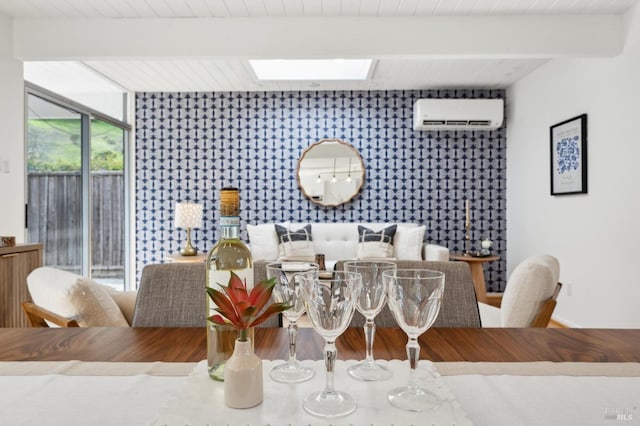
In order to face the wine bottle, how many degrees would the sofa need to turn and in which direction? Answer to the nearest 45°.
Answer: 0° — it already faces it

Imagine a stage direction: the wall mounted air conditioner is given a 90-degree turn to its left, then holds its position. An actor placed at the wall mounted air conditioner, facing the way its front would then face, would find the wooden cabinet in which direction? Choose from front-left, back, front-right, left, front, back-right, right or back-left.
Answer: back-right

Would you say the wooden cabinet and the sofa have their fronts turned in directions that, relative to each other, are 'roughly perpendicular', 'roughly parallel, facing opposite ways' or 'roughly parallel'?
roughly perpendicular

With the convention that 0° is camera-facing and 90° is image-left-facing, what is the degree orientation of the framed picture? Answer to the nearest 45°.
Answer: approximately 45°

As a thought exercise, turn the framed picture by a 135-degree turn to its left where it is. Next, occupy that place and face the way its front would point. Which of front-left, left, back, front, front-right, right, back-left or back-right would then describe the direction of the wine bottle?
right

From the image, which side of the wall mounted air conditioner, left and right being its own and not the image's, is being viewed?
front

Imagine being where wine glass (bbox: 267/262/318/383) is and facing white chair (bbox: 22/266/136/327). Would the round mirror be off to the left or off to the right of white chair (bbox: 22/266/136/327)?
right

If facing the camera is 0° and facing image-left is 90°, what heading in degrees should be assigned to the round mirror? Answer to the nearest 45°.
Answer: approximately 0°

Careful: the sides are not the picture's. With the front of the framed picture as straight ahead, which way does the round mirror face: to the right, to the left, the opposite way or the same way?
to the left

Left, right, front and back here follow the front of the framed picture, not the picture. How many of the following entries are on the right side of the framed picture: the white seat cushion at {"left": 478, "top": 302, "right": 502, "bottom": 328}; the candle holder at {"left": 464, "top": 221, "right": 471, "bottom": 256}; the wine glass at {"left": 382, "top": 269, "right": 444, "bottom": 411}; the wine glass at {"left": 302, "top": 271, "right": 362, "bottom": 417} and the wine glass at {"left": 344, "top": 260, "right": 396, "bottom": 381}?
1

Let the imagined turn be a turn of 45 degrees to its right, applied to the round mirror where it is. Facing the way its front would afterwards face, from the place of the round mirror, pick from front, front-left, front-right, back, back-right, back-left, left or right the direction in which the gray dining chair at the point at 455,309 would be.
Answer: front-left

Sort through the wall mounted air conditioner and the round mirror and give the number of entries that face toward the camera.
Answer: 2

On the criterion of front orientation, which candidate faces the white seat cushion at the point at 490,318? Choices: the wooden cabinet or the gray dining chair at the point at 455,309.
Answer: the wooden cabinet

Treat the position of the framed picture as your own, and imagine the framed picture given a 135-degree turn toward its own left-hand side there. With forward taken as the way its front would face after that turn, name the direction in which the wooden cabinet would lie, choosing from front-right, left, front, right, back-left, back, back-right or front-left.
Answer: back-right

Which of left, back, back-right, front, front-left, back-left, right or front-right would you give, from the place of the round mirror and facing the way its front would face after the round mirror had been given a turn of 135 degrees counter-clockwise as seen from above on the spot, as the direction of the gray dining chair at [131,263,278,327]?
back-right

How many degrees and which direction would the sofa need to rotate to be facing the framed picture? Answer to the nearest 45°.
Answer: approximately 90° to its left

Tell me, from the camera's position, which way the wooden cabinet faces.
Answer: facing the viewer and to the right of the viewer

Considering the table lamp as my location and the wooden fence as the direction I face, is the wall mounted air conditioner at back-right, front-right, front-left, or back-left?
back-right
